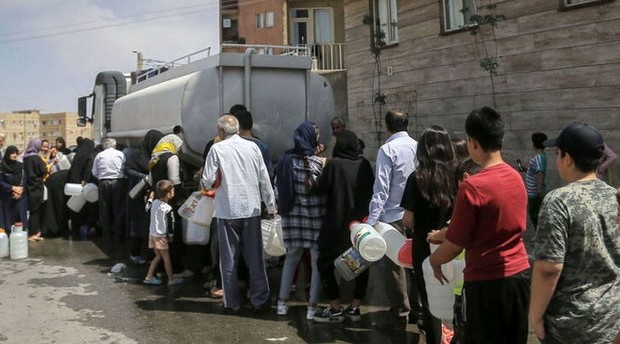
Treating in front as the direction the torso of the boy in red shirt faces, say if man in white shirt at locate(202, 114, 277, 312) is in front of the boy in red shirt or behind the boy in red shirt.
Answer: in front

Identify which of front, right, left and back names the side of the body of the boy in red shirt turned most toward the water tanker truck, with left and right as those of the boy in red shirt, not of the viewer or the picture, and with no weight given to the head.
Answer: front

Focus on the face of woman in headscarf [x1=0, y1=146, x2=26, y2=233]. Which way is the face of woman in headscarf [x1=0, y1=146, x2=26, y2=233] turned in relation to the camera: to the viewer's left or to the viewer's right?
to the viewer's right

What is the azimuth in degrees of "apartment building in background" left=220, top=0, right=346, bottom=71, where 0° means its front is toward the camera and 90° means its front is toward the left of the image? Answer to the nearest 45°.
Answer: approximately 0°

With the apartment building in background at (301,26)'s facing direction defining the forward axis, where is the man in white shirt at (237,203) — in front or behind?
in front

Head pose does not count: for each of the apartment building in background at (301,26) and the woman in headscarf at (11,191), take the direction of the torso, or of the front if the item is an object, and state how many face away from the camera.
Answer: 0

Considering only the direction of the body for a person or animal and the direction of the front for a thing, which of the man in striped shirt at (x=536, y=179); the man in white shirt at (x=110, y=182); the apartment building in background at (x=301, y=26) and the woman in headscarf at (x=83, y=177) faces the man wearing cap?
the apartment building in background

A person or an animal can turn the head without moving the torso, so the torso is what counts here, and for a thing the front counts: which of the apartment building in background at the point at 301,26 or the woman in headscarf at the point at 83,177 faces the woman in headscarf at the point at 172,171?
the apartment building in background

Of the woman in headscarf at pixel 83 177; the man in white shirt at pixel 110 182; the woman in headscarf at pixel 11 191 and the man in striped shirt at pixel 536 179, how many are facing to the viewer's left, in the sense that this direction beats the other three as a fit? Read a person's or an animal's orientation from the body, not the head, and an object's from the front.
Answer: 1

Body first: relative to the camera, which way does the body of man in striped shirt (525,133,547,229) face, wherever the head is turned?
to the viewer's left

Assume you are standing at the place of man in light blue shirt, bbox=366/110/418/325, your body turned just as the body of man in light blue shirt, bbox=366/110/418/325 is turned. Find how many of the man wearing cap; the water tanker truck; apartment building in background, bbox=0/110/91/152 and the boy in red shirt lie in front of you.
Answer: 2

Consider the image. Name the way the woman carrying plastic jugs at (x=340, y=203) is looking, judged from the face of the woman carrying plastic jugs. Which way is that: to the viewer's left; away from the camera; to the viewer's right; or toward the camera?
away from the camera

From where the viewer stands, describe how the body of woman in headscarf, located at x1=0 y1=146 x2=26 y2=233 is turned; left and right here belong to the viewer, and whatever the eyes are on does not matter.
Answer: facing the viewer and to the right of the viewer
